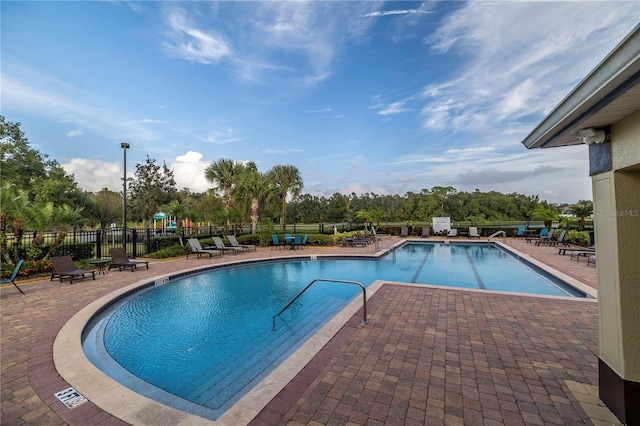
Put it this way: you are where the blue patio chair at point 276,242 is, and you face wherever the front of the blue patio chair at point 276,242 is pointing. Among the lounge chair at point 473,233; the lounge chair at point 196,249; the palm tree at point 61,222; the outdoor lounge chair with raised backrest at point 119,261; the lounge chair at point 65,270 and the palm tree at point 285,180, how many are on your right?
4

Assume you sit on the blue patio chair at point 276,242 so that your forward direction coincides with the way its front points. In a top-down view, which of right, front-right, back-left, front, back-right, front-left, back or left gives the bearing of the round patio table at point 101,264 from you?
right

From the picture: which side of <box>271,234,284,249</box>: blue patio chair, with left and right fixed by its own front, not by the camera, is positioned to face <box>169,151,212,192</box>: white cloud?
back

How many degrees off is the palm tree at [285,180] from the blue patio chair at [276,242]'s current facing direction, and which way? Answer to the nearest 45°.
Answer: approximately 135° to its left

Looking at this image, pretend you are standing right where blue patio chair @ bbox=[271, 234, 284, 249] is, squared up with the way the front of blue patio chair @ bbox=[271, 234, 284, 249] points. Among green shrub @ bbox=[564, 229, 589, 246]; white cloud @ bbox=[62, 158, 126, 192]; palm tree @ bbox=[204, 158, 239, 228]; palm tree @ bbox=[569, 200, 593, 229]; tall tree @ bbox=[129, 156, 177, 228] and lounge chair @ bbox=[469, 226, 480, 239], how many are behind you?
3

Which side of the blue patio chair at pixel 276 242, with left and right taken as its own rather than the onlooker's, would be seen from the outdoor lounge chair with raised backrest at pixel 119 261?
right

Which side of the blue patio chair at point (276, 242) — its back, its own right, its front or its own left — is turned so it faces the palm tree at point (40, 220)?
back

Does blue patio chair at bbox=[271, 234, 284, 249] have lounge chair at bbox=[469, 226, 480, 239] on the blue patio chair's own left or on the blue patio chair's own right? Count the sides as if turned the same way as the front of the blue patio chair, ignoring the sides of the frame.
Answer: on the blue patio chair's own left

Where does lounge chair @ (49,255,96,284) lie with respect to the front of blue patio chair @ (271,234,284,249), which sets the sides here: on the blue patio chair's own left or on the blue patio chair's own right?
on the blue patio chair's own right

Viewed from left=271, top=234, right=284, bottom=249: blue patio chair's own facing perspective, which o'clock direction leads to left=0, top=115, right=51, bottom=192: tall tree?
The tall tree is roughly at 5 o'clock from the blue patio chair.

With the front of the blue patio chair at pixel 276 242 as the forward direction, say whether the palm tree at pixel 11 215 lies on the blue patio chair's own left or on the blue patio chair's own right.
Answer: on the blue patio chair's own right
